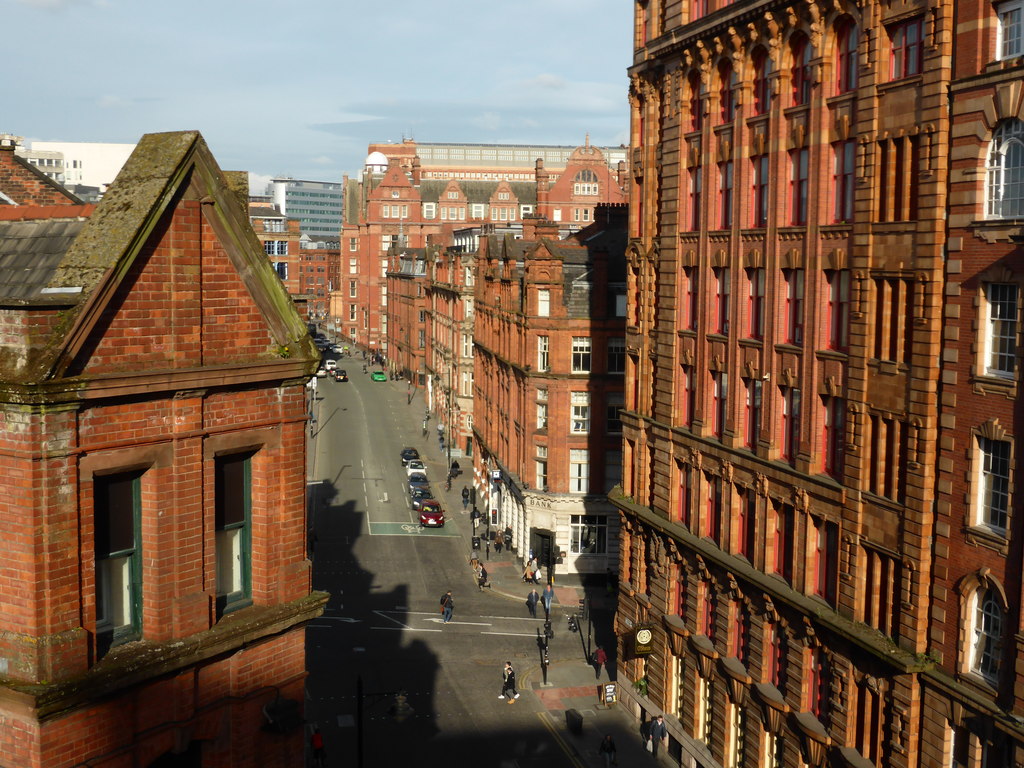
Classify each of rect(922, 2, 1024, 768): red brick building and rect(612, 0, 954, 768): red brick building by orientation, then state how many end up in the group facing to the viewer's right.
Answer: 0

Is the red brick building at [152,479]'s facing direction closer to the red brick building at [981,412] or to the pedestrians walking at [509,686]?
the red brick building

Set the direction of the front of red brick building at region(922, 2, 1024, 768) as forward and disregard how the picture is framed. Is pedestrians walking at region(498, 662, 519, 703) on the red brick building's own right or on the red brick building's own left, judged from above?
on the red brick building's own right

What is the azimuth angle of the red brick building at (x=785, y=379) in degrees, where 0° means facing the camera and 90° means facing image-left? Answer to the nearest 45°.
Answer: approximately 45°

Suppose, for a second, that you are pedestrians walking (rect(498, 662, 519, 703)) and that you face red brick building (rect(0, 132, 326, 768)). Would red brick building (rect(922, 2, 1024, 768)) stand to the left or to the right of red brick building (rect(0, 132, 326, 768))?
left

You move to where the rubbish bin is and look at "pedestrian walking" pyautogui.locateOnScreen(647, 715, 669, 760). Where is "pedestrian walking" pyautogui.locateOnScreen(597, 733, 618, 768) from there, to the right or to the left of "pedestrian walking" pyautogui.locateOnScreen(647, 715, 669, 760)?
right
